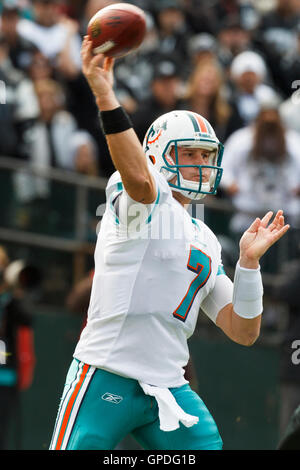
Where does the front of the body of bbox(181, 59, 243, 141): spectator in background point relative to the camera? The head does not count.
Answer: toward the camera

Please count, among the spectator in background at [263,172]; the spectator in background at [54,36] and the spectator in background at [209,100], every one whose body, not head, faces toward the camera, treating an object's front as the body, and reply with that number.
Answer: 3

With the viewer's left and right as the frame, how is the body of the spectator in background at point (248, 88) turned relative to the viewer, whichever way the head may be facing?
facing the viewer

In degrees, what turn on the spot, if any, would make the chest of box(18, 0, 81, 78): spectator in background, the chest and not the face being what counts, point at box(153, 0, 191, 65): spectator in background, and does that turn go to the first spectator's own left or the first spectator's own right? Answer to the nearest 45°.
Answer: approximately 135° to the first spectator's own left

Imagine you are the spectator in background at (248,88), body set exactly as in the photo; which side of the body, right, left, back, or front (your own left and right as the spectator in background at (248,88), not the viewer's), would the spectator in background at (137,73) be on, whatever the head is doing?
right

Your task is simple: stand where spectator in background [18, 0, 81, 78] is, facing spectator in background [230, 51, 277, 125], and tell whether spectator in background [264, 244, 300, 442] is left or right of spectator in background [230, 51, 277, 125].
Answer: right

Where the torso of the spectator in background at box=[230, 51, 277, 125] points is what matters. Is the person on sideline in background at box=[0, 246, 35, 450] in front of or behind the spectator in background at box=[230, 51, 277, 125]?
in front

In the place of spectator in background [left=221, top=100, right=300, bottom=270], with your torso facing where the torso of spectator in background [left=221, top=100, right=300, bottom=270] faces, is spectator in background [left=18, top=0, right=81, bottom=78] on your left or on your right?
on your right

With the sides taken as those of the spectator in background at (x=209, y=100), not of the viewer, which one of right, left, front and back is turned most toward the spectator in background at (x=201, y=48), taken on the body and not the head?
back

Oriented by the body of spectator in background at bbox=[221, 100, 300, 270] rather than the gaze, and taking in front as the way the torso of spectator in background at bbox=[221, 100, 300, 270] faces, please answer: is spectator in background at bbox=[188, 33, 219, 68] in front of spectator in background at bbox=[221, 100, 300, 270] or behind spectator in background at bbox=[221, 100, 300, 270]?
behind

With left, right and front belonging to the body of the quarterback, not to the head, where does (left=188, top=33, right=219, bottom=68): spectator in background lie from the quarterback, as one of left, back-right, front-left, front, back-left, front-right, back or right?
back-left

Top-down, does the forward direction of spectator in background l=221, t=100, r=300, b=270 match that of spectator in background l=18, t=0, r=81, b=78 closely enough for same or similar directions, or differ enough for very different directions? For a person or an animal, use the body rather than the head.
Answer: same or similar directions

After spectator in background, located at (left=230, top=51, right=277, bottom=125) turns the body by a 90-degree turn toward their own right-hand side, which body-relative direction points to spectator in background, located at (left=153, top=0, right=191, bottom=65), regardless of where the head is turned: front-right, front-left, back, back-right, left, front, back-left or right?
front-right

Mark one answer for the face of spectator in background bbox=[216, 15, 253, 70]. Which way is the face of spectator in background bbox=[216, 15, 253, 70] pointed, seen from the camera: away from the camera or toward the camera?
toward the camera
